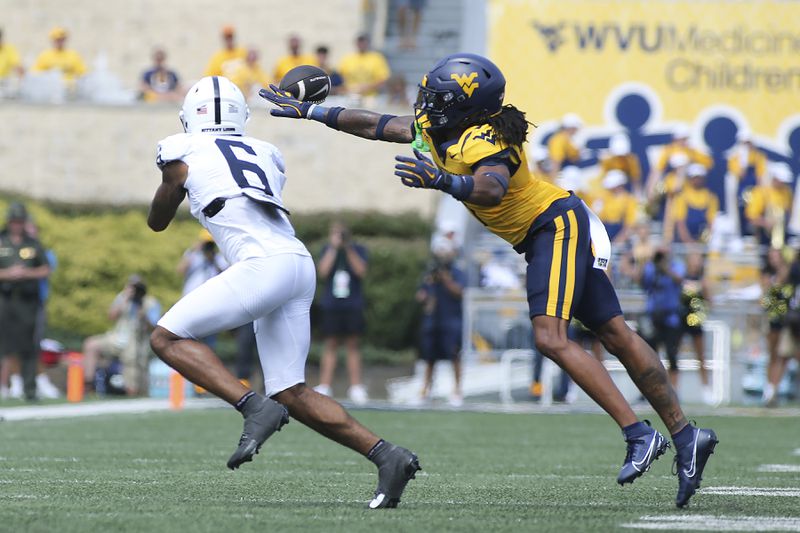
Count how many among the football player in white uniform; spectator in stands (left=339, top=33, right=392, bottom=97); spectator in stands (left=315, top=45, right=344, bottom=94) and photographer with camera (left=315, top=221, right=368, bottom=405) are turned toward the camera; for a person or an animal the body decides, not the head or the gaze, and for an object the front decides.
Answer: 3

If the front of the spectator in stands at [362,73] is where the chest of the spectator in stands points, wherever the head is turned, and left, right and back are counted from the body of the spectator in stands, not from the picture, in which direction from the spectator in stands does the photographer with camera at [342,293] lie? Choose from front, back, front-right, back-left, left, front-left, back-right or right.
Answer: front

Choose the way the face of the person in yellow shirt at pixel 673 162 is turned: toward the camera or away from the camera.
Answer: toward the camera

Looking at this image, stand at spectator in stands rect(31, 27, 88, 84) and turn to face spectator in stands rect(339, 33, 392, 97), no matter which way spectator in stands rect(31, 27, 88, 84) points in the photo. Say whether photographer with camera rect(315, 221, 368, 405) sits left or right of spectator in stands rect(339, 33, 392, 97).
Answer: right

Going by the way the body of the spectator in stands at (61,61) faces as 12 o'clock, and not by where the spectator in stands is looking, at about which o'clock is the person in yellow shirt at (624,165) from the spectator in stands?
The person in yellow shirt is roughly at 10 o'clock from the spectator in stands.

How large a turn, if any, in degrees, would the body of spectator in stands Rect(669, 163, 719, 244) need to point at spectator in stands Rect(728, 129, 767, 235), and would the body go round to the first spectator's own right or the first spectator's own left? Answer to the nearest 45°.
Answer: approximately 135° to the first spectator's own left

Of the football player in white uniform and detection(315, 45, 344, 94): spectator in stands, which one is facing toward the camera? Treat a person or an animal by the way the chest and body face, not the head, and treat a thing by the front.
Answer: the spectator in stands

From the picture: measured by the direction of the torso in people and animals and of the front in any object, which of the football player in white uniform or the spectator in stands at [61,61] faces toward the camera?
the spectator in stands

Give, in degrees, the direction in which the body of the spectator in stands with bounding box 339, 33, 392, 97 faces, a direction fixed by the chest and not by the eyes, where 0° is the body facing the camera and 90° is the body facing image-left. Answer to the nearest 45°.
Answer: approximately 0°

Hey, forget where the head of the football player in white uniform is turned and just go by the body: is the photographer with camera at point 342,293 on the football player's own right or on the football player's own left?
on the football player's own right

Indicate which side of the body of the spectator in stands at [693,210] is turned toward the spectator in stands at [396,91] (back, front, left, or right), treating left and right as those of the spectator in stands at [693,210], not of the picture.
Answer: right

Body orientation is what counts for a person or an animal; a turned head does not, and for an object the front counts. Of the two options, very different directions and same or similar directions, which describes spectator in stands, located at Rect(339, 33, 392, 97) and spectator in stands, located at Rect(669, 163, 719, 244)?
same or similar directions

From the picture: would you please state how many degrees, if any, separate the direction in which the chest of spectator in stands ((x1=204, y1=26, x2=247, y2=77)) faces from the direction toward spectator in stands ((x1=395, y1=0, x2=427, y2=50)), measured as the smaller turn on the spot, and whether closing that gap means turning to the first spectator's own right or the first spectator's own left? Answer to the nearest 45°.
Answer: approximately 135° to the first spectator's own left

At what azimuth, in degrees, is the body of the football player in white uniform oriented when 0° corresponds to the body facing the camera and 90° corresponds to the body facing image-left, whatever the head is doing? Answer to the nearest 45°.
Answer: approximately 135°

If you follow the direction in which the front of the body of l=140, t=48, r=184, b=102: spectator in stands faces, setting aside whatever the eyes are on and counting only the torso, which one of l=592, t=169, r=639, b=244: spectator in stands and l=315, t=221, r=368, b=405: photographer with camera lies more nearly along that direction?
the photographer with camera

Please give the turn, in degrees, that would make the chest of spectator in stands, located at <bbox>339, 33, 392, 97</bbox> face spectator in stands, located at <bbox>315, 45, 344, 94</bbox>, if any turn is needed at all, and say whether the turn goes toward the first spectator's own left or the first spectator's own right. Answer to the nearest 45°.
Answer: approximately 45° to the first spectator's own right

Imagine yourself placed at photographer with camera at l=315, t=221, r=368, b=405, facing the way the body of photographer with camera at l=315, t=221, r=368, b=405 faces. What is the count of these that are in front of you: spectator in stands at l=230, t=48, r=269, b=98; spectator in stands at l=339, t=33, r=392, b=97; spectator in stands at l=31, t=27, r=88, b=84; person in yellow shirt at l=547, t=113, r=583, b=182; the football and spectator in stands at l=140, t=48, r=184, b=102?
1

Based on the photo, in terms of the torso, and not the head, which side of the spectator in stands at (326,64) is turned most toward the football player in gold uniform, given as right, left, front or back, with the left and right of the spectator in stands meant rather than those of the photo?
front

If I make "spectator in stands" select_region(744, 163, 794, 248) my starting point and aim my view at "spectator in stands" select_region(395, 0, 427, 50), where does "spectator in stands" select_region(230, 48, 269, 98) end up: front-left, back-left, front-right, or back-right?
front-left

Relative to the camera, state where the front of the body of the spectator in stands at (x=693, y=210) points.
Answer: toward the camera

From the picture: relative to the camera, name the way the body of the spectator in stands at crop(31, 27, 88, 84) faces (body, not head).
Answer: toward the camera
